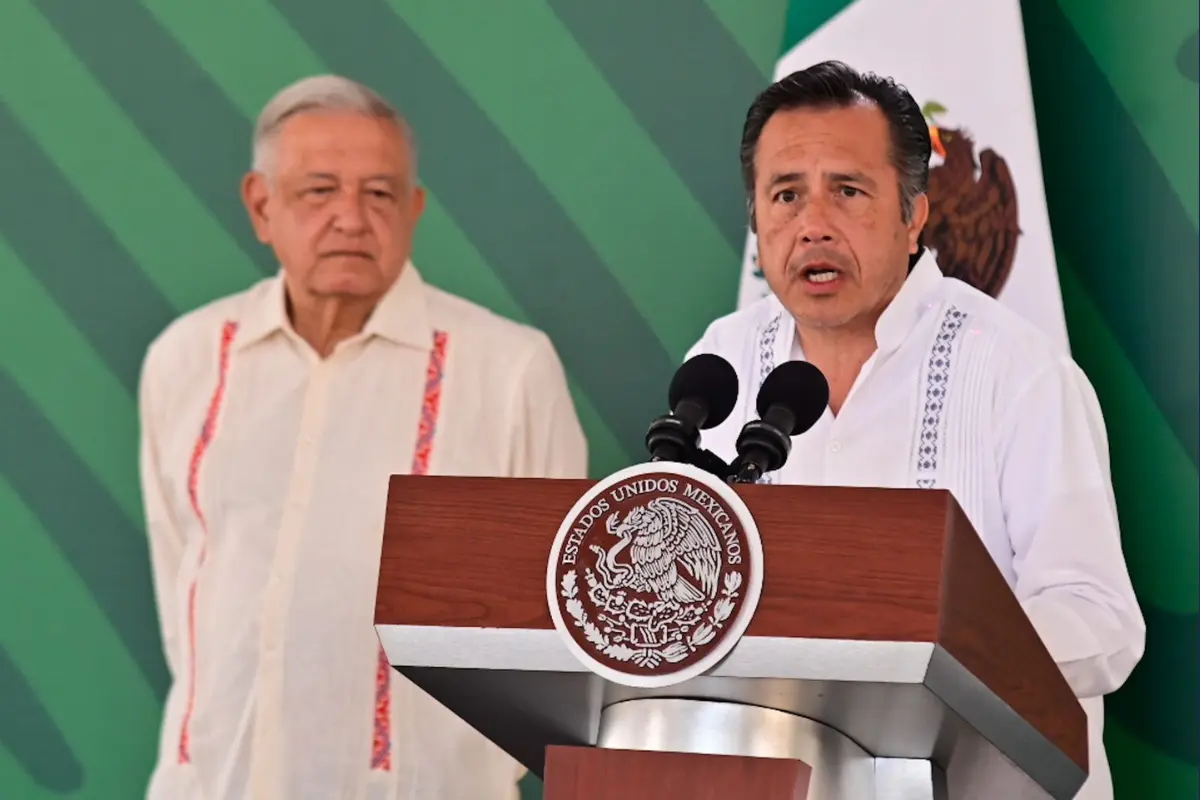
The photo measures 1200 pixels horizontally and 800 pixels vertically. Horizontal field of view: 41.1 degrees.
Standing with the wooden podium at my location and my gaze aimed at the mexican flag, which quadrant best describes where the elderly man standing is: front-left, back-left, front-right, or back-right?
front-left

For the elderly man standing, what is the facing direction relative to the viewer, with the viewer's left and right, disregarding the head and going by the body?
facing the viewer

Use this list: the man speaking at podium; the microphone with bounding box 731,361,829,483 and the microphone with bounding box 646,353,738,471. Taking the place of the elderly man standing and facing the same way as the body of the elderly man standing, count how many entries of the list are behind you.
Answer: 0

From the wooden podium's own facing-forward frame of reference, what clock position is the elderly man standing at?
The elderly man standing is roughly at 5 o'clock from the wooden podium.

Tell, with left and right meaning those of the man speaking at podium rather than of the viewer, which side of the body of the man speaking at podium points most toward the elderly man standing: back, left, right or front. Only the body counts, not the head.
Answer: right

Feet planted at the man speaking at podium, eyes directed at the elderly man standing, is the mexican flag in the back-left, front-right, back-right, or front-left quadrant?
front-right

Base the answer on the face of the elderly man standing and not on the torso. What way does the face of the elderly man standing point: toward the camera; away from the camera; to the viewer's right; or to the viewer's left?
toward the camera

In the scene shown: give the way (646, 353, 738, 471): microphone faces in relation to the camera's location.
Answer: facing away from the viewer and to the right of the viewer

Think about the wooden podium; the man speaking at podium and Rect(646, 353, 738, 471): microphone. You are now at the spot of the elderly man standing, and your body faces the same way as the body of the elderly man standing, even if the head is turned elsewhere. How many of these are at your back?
0

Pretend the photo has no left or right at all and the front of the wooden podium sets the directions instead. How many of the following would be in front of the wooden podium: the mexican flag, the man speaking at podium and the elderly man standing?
0

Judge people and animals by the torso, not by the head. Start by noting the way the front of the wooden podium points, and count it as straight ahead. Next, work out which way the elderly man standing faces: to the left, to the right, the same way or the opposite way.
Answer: the same way

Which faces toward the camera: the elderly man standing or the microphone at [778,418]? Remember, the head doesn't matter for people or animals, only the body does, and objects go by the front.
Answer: the elderly man standing

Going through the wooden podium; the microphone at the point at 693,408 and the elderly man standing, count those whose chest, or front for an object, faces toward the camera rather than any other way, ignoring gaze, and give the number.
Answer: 2

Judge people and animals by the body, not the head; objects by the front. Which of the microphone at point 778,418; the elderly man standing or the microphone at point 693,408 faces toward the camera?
the elderly man standing

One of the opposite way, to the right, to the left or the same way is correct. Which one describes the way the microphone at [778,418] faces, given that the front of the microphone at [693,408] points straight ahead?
the same way

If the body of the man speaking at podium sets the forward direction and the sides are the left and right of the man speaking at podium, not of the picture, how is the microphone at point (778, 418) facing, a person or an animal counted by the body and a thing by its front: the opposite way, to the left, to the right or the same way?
the opposite way

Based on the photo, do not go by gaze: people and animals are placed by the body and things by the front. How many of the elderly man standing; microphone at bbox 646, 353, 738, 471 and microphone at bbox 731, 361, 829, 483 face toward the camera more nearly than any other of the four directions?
1

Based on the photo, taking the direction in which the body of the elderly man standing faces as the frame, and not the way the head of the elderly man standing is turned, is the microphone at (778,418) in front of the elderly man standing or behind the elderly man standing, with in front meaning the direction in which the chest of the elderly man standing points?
in front

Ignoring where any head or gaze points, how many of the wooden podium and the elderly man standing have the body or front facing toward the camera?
2
